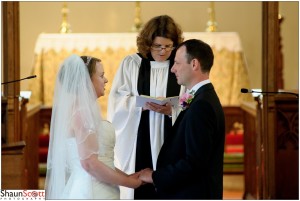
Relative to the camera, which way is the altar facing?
toward the camera

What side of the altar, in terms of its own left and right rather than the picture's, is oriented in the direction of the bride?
front

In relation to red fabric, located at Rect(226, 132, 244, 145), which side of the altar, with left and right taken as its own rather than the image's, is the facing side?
front

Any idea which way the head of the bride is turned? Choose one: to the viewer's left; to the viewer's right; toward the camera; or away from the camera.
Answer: to the viewer's right

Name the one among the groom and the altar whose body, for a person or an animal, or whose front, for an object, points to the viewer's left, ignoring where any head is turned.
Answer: the groom

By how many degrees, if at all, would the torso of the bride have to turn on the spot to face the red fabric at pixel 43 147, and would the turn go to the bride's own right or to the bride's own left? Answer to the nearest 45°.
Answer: approximately 90° to the bride's own left

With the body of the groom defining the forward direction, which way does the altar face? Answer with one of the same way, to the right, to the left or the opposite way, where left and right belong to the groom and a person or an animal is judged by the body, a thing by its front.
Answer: to the left

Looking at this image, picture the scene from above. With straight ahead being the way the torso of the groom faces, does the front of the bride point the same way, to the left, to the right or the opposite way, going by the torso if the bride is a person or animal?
the opposite way

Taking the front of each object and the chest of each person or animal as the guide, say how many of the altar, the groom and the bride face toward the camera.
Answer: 1

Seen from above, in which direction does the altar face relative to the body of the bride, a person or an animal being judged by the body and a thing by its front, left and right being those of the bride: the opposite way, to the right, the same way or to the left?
to the right

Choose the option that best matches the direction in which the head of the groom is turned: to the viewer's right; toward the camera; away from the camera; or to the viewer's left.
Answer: to the viewer's left

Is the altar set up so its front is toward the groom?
yes

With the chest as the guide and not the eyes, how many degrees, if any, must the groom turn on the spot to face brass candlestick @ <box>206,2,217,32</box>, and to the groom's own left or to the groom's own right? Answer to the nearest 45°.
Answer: approximately 90° to the groom's own right

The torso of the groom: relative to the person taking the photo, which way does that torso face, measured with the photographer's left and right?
facing to the left of the viewer

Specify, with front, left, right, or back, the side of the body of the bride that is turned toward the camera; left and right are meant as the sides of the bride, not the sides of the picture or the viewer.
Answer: right
